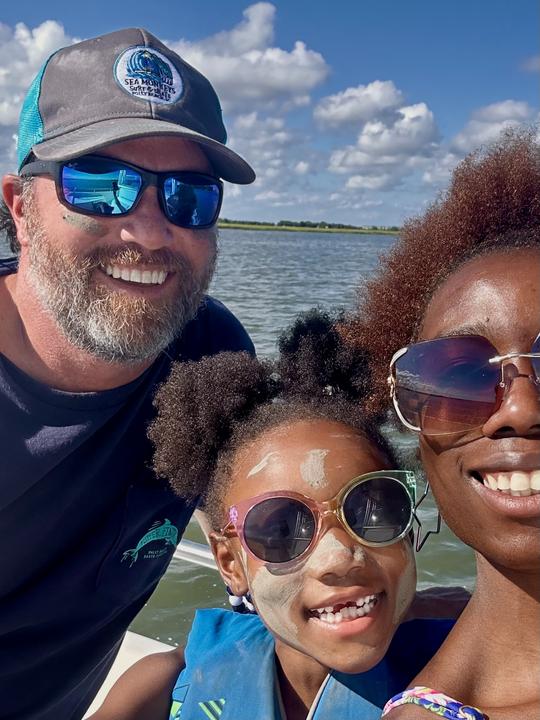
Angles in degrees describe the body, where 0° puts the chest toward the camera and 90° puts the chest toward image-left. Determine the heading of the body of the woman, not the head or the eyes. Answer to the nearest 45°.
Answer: approximately 0°

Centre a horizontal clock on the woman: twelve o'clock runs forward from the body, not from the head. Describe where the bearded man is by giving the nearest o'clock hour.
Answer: The bearded man is roughly at 4 o'clock from the woman.
